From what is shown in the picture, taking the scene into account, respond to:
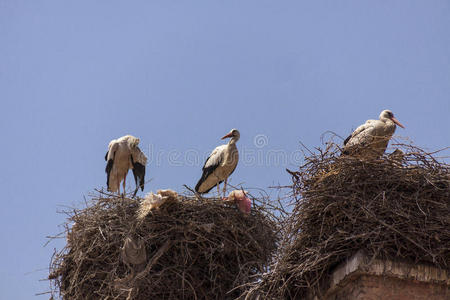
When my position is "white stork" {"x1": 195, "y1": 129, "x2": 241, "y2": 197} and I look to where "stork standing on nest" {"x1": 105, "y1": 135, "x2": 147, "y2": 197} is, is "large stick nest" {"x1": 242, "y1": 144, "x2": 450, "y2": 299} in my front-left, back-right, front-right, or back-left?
back-left

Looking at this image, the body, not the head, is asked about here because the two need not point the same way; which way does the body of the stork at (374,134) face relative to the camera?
to the viewer's right

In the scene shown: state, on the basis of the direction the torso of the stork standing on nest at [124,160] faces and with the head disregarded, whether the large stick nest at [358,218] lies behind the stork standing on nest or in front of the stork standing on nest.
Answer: in front
